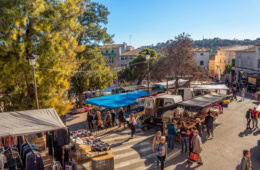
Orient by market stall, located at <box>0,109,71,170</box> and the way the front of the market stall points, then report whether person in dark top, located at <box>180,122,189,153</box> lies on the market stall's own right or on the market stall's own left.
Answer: on the market stall's own left

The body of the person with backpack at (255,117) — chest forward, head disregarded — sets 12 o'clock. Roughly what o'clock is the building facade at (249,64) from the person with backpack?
The building facade is roughly at 12 o'clock from the person with backpack.

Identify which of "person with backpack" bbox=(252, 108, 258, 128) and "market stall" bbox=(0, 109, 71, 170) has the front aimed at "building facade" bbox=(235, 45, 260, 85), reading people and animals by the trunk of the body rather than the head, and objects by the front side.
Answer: the person with backpack

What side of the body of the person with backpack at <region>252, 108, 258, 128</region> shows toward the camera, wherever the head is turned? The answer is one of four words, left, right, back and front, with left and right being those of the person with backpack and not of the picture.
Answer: back

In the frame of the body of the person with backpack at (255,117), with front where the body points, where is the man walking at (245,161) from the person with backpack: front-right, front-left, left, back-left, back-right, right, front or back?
back

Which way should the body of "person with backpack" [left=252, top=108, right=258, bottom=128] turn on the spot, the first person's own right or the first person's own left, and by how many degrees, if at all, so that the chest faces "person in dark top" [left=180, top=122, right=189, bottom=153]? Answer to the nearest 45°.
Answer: approximately 135° to the first person's own left

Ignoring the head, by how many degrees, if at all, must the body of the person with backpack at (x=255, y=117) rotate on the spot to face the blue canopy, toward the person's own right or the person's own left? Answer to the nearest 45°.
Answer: approximately 90° to the person's own left

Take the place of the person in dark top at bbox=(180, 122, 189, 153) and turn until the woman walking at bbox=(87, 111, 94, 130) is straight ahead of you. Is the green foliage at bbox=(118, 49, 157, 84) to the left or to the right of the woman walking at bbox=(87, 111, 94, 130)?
right
